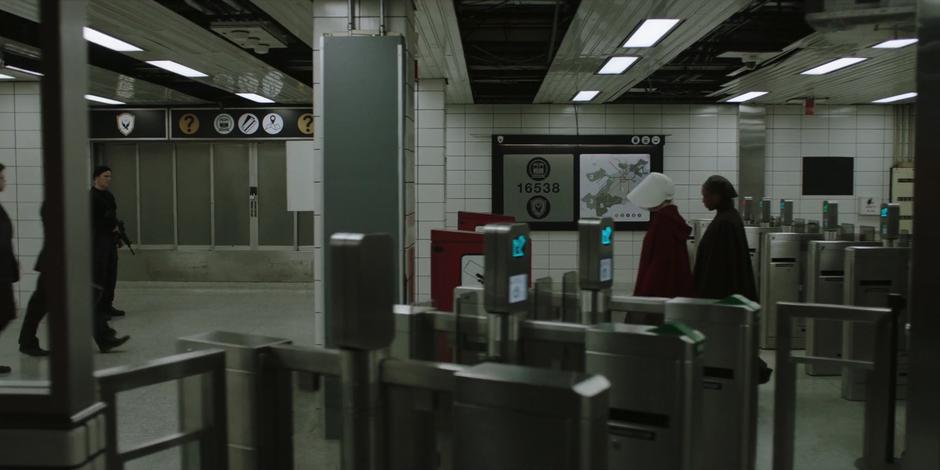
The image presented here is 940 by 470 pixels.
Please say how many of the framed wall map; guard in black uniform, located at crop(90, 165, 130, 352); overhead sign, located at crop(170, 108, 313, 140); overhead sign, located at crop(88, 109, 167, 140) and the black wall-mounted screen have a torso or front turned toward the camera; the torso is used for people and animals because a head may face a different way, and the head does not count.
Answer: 4

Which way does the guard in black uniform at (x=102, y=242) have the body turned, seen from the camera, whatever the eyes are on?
to the viewer's right

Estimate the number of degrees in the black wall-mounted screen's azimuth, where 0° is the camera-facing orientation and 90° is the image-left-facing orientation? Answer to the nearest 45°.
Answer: approximately 0°

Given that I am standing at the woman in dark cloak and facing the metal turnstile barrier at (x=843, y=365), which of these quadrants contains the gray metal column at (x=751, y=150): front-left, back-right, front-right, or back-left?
back-left

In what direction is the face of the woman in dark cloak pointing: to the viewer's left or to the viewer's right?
to the viewer's left

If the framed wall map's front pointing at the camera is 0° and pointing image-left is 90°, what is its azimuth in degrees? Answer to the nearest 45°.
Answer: approximately 0°
